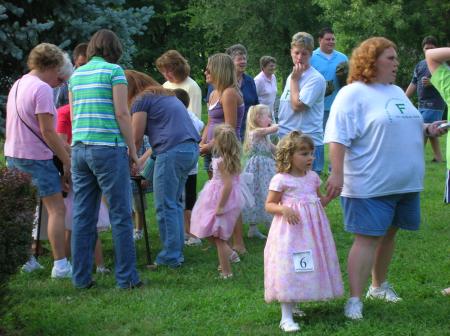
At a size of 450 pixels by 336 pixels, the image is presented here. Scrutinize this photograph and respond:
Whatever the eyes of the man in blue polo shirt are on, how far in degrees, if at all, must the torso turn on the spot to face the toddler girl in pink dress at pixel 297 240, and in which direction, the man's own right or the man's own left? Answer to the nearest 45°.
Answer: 0° — they already face them

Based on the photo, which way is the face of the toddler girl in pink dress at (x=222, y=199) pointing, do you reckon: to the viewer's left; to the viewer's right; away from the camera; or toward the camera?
away from the camera

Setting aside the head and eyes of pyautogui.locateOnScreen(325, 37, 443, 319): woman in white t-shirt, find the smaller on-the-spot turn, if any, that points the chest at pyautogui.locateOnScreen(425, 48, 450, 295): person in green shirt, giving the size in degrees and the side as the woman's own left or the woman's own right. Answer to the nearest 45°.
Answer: approximately 90° to the woman's own left

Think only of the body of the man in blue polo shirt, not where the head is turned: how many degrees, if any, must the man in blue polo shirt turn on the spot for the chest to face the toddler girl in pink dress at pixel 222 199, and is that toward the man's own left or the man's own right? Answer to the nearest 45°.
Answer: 0° — they already face them

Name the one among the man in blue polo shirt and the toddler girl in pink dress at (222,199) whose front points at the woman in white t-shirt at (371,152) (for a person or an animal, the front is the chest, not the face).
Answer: the man in blue polo shirt
